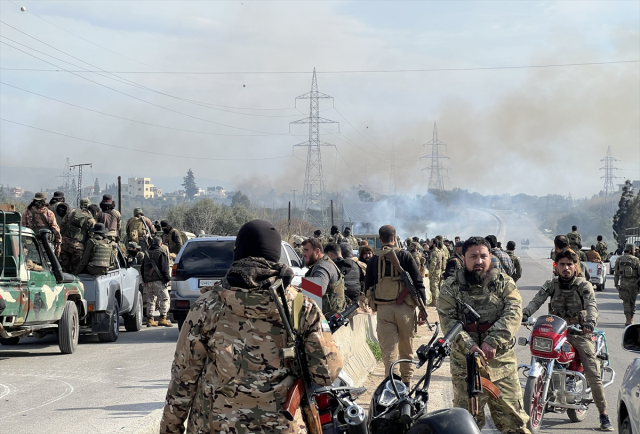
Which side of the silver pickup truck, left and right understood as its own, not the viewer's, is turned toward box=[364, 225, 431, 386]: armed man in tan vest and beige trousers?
right

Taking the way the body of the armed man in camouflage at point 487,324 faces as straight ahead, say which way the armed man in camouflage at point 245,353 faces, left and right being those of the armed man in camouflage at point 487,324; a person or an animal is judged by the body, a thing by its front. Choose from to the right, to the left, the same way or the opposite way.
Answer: the opposite way

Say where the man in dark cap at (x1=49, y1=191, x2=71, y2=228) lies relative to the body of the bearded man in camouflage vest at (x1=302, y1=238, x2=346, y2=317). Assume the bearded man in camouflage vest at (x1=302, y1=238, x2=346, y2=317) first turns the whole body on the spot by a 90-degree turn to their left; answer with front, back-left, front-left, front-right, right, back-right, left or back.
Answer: back-right

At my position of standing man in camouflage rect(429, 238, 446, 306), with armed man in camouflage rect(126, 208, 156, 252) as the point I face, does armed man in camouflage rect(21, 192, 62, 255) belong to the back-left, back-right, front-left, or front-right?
front-left

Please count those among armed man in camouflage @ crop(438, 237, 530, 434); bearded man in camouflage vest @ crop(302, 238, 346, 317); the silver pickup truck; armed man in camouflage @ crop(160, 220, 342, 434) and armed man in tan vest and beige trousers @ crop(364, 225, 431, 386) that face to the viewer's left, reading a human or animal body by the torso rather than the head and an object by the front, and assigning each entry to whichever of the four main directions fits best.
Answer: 1

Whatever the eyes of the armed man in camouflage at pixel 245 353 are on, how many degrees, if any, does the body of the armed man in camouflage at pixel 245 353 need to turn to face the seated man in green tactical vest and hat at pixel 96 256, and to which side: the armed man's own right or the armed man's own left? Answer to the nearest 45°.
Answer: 0° — they already face them

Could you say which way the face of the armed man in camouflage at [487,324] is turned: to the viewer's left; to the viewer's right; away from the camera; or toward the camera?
toward the camera

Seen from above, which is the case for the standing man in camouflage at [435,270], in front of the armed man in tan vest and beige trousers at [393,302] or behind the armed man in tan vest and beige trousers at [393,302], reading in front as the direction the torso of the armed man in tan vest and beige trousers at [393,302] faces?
in front

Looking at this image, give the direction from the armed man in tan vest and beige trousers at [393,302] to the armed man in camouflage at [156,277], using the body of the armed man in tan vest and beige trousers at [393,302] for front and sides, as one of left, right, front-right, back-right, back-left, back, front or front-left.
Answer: front-left

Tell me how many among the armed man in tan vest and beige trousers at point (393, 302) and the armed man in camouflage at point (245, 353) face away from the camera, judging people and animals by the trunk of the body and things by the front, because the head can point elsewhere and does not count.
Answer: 2

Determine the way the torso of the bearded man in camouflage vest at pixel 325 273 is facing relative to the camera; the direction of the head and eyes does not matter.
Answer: to the viewer's left

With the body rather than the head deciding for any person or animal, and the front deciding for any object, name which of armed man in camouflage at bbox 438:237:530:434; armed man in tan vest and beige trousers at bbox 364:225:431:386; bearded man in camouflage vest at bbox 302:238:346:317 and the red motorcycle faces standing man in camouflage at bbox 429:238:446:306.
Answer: armed man in tan vest and beige trousers at bbox 364:225:431:386

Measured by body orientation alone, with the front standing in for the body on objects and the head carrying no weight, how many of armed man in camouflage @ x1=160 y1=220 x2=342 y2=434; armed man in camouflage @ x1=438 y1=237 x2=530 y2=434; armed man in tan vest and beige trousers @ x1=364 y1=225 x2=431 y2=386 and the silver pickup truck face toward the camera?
1

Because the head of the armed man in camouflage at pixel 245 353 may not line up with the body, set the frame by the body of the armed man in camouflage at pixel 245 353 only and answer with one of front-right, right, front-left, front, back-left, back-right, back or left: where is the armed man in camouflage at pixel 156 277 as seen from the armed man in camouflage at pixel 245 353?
front

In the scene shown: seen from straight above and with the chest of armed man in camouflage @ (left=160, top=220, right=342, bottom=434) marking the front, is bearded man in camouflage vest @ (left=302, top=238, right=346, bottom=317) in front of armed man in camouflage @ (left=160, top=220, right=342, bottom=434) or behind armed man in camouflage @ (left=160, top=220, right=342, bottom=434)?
in front

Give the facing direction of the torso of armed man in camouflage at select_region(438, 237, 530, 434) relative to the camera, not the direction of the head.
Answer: toward the camera

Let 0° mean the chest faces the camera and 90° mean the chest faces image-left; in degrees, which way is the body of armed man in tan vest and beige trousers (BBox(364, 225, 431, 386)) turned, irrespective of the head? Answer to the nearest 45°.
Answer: approximately 180°

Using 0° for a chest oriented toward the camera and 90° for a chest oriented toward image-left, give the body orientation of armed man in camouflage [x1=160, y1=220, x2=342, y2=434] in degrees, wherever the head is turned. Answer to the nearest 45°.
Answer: approximately 180°

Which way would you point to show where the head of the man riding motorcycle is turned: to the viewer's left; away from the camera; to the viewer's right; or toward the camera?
toward the camera
